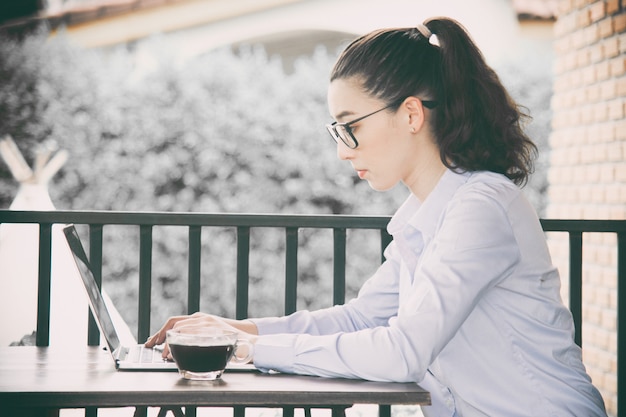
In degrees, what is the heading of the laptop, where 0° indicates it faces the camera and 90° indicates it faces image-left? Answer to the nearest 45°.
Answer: approximately 270°

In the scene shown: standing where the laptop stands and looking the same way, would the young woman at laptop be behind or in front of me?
in front

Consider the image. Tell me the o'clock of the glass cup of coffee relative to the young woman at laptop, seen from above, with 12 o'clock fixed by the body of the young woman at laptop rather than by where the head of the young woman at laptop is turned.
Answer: The glass cup of coffee is roughly at 11 o'clock from the young woman at laptop.

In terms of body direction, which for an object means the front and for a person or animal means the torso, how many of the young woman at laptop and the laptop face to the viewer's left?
1

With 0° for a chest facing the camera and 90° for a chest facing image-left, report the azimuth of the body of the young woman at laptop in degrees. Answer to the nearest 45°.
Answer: approximately 90°

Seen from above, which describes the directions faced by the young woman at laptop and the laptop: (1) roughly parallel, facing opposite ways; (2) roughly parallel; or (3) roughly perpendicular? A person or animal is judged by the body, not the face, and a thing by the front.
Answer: roughly parallel, facing opposite ways

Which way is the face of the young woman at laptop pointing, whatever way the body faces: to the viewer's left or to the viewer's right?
to the viewer's left

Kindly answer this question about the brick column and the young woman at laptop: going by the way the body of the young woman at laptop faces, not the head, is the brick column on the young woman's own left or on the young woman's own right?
on the young woman's own right

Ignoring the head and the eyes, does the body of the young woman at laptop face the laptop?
yes

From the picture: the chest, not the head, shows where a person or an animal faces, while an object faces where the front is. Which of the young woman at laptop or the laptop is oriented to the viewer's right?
the laptop

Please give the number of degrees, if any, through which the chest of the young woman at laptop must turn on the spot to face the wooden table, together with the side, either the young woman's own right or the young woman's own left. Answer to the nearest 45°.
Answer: approximately 45° to the young woman's own left
